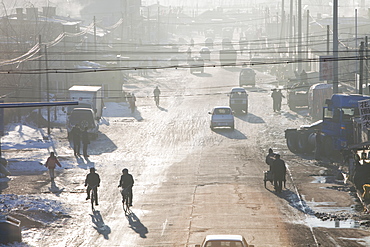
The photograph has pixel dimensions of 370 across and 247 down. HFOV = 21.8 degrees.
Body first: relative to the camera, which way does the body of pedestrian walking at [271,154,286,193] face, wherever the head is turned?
away from the camera

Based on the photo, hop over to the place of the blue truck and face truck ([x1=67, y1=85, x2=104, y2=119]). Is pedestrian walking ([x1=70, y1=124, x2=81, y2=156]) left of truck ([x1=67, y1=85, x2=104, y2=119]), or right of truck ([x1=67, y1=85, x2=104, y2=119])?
left

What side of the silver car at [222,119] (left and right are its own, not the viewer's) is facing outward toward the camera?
back

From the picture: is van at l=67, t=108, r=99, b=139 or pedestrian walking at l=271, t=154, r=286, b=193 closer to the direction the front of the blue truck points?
the pedestrian walking

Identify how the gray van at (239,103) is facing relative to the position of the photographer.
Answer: facing away from the viewer

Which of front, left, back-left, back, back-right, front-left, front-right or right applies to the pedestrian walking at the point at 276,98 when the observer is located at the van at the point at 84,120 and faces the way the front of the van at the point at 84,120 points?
back-left

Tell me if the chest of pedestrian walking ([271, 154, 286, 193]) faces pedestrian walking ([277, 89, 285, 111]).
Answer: yes

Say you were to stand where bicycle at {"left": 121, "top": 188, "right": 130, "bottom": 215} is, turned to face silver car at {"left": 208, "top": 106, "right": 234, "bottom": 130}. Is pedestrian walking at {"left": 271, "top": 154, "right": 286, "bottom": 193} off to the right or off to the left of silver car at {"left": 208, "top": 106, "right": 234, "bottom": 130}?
right
